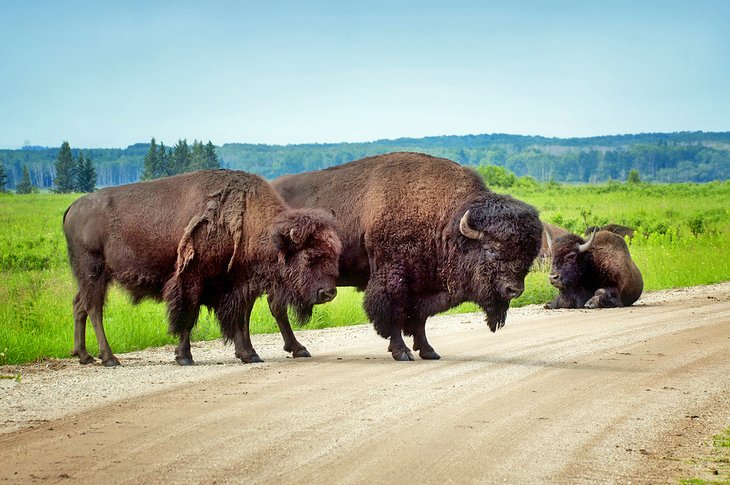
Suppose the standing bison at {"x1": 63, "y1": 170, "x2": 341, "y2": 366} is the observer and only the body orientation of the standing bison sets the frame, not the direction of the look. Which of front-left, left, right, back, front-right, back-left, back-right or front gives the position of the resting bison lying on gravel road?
front-left

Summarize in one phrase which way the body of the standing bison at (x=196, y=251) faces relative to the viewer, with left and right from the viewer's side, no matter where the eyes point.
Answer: facing to the right of the viewer

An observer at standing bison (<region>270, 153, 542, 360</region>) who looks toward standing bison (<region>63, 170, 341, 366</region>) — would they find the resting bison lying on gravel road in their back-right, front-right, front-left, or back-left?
back-right

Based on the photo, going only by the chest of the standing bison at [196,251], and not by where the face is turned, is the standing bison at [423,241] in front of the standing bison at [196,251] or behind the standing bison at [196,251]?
in front
